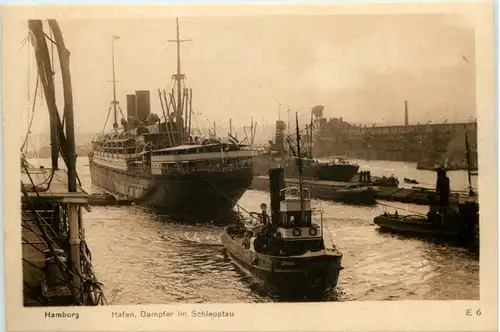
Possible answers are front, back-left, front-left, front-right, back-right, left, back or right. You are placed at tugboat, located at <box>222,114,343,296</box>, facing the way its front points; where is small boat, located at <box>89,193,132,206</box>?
back-right

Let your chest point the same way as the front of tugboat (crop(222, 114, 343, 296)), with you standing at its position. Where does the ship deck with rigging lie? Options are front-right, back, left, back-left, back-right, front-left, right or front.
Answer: back-right

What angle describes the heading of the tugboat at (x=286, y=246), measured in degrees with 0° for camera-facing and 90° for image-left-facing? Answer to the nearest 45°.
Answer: approximately 315°
